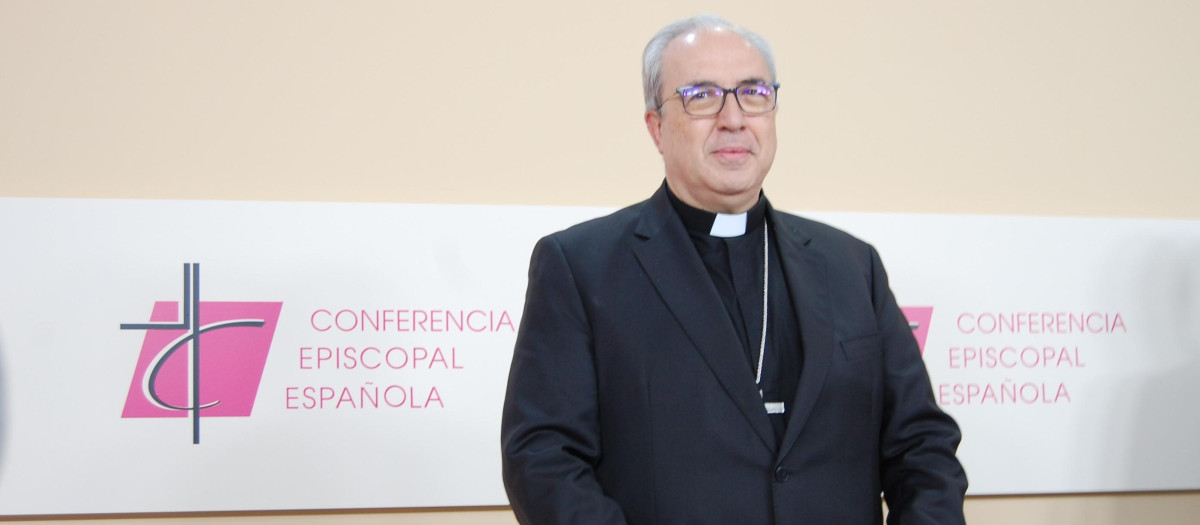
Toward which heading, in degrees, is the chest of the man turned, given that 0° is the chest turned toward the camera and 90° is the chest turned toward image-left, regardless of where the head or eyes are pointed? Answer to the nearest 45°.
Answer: approximately 315°
